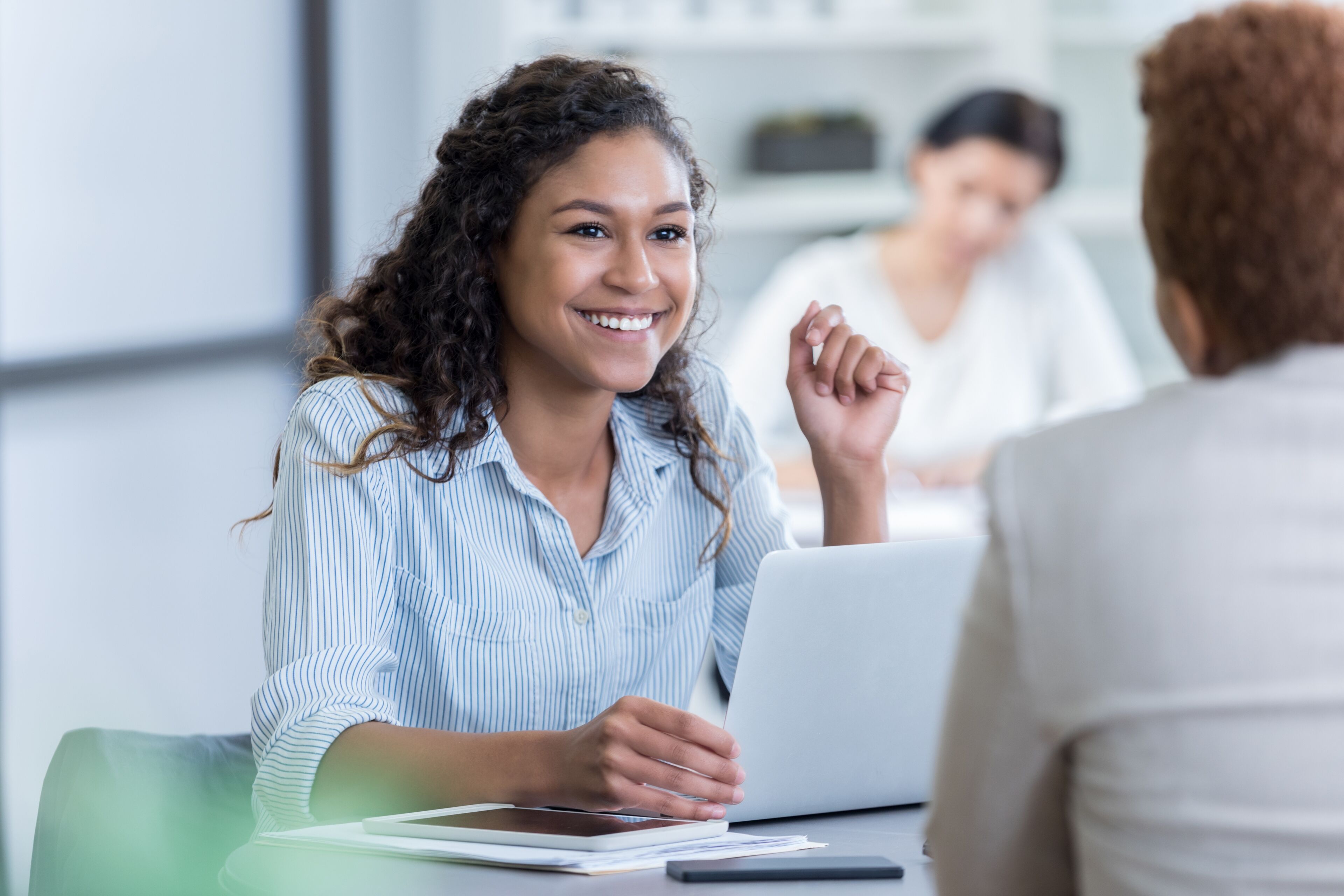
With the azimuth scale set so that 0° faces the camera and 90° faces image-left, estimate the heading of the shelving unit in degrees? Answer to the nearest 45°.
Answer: approximately 0°

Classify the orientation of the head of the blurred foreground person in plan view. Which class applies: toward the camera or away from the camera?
away from the camera

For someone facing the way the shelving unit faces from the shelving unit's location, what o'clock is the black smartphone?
The black smartphone is roughly at 12 o'clock from the shelving unit.

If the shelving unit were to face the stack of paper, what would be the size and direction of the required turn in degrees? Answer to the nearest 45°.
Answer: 0° — it already faces it

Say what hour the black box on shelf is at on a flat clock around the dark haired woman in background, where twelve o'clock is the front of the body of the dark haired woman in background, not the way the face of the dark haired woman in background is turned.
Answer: The black box on shelf is roughly at 5 o'clock from the dark haired woman in background.

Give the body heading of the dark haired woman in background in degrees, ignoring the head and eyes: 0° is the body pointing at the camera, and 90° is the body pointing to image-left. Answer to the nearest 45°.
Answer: approximately 0°

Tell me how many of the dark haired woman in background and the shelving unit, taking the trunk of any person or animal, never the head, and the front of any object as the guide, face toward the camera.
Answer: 2

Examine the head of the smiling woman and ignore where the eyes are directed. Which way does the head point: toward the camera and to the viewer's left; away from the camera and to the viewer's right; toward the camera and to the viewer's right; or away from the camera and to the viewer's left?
toward the camera and to the viewer's right

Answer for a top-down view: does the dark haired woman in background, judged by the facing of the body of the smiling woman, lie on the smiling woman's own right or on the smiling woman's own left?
on the smiling woman's own left

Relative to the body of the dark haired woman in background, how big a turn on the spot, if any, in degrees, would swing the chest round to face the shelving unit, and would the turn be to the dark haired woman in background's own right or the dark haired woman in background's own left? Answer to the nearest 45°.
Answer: approximately 180°
